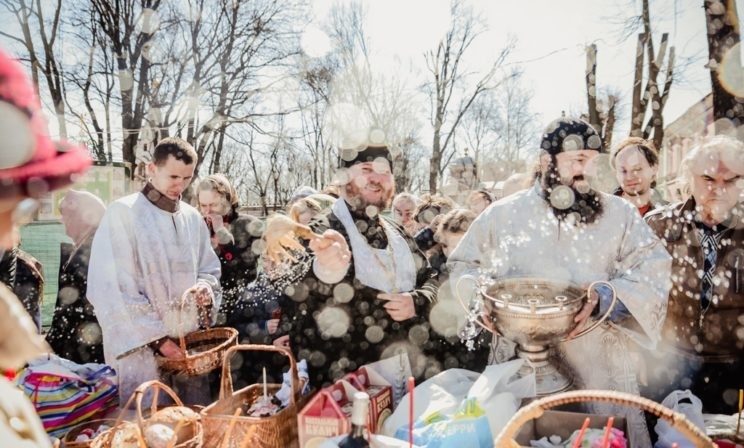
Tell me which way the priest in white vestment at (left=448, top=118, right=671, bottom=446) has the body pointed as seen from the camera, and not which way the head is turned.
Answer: toward the camera

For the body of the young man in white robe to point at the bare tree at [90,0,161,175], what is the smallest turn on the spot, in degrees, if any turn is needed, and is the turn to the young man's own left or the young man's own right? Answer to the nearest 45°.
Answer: approximately 135° to the young man's own left

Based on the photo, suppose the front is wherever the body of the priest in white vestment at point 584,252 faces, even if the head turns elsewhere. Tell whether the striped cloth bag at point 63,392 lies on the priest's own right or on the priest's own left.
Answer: on the priest's own right

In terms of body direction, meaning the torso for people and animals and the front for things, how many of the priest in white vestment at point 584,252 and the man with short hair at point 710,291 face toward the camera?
2

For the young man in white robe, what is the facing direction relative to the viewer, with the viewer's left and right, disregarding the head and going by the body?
facing the viewer and to the right of the viewer

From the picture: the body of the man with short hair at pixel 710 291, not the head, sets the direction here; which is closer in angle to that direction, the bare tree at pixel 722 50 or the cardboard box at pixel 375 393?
the cardboard box

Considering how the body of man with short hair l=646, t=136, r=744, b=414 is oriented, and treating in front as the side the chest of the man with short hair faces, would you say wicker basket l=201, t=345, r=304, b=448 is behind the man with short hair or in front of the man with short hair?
in front

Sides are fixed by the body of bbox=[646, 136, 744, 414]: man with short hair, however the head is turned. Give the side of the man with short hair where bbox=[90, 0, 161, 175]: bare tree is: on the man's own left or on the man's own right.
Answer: on the man's own right

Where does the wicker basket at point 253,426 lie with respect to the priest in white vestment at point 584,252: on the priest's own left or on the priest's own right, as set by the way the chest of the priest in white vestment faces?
on the priest's own right

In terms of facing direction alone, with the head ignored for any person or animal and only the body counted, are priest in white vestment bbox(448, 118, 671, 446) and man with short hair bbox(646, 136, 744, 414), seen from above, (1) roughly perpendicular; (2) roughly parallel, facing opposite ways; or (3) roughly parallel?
roughly parallel

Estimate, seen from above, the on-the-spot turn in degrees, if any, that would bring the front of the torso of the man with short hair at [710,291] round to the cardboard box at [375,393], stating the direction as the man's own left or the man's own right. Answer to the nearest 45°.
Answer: approximately 45° to the man's own right

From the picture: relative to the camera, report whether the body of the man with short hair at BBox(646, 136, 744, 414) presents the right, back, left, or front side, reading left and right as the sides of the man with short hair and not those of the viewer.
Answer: front
